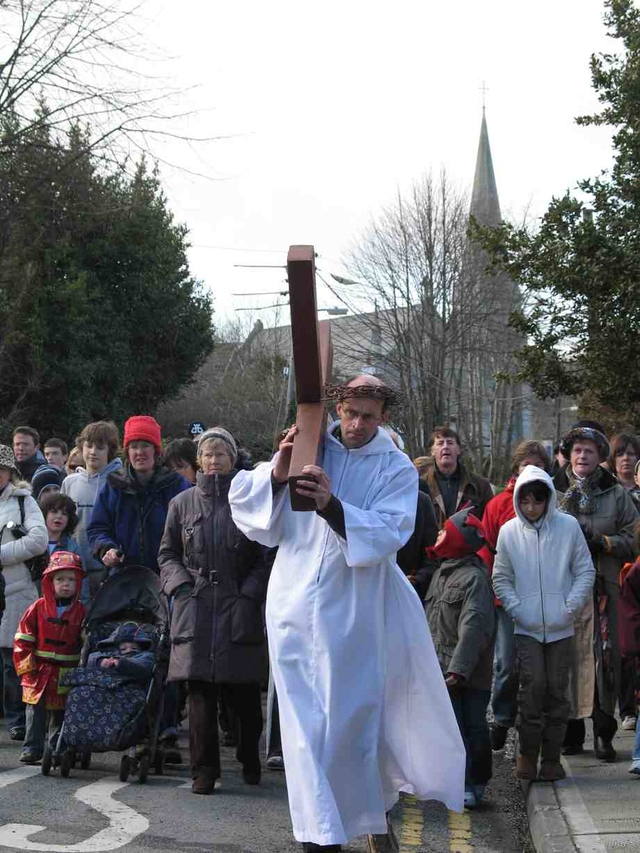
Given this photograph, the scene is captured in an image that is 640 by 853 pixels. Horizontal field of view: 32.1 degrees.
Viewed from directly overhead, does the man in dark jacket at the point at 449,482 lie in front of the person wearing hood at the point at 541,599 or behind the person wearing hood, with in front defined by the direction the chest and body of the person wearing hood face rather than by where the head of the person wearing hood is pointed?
behind

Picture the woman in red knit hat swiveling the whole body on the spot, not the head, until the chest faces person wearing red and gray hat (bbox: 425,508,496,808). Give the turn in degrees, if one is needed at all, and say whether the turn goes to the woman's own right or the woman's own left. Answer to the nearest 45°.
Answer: approximately 45° to the woman's own left

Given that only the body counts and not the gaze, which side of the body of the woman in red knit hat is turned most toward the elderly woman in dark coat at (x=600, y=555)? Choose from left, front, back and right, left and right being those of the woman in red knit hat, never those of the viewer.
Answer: left

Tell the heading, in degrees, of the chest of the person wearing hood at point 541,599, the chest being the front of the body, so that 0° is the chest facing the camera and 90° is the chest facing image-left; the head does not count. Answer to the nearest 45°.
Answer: approximately 0°

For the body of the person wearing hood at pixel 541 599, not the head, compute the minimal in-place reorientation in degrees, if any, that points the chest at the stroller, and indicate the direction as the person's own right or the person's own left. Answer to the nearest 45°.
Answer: approximately 90° to the person's own right

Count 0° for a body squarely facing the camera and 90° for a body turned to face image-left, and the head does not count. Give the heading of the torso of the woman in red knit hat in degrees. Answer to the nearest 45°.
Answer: approximately 0°

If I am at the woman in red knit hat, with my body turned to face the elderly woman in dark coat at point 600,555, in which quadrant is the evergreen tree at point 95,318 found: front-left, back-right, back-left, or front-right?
back-left
